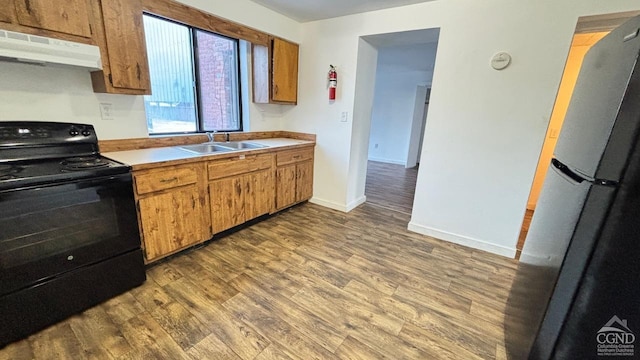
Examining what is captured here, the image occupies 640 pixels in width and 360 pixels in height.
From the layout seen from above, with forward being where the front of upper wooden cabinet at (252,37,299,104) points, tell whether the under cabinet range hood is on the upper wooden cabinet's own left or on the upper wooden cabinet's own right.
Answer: on the upper wooden cabinet's own right

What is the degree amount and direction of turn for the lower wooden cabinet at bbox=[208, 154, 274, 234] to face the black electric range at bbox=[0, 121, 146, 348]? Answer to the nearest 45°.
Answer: approximately 90° to its right

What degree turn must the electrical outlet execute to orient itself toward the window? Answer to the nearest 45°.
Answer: approximately 135° to its left

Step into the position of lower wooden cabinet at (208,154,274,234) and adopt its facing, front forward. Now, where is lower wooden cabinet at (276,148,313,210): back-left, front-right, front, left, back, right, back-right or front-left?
left

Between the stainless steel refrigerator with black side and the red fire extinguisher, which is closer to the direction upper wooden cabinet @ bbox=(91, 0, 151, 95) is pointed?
the stainless steel refrigerator with black side

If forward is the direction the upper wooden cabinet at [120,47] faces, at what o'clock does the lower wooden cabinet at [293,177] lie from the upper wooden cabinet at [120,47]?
The lower wooden cabinet is roughly at 9 o'clock from the upper wooden cabinet.

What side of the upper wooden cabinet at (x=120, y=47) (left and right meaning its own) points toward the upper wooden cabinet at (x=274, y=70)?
left

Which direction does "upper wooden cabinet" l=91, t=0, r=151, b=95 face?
toward the camera

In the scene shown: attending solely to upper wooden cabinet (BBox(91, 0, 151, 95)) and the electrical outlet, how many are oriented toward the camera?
2

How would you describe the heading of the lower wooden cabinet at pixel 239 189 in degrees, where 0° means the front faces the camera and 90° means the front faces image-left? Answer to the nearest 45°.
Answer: approximately 315°

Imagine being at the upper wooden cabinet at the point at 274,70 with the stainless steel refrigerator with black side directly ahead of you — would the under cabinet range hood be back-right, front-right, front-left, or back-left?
front-right

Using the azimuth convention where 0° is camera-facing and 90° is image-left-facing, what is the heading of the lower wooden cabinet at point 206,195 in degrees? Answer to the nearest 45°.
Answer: approximately 315°
